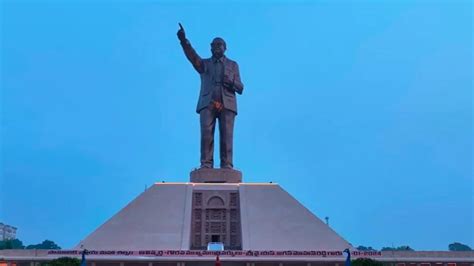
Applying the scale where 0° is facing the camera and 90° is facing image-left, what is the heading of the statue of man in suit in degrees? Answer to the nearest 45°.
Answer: approximately 0°
